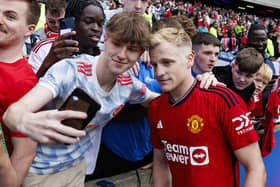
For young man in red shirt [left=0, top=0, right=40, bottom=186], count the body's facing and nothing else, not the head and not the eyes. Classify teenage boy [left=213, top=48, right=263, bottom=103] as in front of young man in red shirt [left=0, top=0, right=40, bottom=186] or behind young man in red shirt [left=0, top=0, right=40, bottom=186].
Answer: behind

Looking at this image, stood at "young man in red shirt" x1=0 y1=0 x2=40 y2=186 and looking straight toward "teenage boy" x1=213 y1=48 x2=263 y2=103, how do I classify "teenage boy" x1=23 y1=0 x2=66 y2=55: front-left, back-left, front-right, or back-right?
front-left

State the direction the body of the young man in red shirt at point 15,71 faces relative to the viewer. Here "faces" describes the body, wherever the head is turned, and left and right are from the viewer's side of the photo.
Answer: facing the viewer and to the left of the viewer

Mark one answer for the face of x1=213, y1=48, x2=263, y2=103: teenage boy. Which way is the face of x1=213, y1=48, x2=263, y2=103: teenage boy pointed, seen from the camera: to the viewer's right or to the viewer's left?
to the viewer's left

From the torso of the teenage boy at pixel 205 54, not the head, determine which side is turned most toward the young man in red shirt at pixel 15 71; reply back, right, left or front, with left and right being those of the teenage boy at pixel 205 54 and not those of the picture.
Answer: right

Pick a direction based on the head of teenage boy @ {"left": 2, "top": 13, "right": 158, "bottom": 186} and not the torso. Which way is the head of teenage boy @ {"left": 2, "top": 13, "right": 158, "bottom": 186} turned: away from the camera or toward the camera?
toward the camera

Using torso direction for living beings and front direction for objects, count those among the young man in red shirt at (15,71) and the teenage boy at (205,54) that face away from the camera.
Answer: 0

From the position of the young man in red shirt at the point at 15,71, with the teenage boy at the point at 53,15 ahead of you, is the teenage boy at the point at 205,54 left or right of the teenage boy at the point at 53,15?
right

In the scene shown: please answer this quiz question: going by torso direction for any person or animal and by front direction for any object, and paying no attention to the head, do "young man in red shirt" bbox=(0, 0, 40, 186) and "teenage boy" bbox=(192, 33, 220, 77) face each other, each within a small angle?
no

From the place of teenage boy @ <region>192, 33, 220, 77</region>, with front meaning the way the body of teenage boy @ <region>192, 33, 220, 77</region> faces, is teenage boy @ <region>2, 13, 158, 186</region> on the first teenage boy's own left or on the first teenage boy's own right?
on the first teenage boy's own right

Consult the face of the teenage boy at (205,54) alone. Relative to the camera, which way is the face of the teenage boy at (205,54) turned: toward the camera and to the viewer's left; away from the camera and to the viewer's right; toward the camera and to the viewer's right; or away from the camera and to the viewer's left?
toward the camera and to the viewer's right

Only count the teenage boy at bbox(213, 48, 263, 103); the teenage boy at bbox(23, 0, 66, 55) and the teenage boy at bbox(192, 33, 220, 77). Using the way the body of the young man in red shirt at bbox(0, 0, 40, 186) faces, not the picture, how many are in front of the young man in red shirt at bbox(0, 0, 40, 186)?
0

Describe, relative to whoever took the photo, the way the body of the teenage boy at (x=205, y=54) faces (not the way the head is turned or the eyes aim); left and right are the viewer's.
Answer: facing the viewer and to the right of the viewer

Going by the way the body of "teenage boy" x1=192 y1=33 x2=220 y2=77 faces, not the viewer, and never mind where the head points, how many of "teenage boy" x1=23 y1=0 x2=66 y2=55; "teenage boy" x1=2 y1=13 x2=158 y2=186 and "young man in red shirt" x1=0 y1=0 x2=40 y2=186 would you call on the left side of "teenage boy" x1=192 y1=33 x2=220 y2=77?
0

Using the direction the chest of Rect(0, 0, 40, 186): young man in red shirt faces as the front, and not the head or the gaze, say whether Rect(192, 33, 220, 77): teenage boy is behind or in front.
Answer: behind
